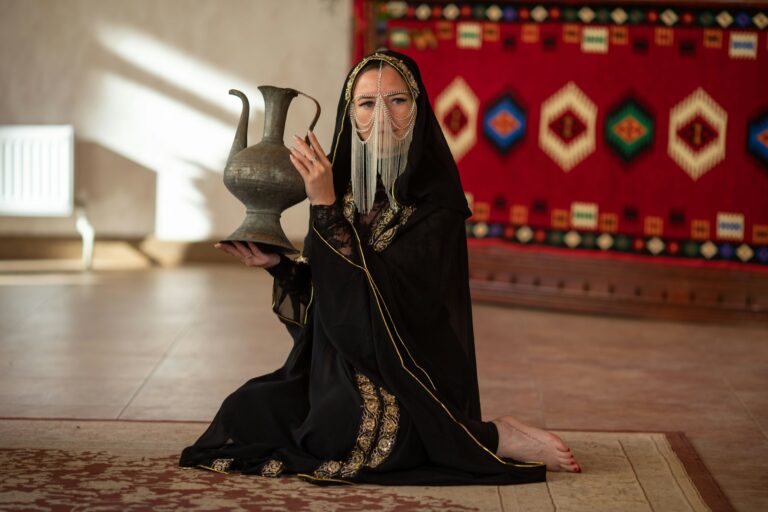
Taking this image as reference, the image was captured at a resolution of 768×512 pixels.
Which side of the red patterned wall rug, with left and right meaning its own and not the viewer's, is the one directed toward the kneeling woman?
front

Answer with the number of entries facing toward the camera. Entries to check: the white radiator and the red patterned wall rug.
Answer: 2

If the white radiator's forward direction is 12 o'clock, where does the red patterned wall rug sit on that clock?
The red patterned wall rug is roughly at 10 o'clock from the white radiator.

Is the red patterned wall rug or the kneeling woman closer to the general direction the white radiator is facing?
the kneeling woman

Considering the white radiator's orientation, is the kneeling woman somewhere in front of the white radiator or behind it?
in front

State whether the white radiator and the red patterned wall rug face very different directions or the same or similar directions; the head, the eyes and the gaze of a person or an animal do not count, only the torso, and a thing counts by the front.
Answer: same or similar directions

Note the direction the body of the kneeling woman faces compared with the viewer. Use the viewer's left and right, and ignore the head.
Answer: facing the viewer and to the left of the viewer

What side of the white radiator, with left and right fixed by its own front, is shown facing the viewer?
front

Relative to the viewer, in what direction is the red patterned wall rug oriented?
toward the camera

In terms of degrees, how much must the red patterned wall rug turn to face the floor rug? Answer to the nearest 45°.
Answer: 0° — it already faces it

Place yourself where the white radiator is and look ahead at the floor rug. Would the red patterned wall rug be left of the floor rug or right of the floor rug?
left

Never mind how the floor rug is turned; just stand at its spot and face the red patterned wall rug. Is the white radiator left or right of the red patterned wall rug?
left
